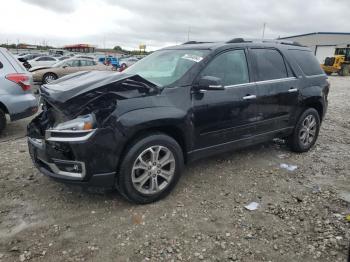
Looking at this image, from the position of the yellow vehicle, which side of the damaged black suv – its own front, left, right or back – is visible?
back

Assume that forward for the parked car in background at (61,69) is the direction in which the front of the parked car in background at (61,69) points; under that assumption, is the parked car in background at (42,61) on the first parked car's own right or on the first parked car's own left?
on the first parked car's own right

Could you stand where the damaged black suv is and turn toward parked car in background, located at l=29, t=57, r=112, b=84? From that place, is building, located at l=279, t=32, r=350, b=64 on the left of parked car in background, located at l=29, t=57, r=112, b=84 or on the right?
right

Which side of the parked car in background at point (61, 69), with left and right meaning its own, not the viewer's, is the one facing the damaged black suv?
left

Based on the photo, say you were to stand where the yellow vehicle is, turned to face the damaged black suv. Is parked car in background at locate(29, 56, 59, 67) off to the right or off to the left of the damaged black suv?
right

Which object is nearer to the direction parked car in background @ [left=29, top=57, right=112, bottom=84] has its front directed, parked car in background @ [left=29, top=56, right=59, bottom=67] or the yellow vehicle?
the parked car in background

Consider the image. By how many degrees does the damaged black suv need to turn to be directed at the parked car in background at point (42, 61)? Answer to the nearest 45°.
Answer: approximately 90° to its right

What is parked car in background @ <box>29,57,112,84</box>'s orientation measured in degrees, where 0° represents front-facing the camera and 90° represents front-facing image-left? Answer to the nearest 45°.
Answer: approximately 90°
